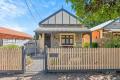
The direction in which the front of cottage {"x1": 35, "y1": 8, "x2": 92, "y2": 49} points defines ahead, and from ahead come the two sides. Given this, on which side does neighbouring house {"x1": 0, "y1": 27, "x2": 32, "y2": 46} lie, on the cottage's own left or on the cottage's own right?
on the cottage's own right

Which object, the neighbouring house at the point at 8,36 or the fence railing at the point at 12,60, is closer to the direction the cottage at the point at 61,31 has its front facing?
the fence railing

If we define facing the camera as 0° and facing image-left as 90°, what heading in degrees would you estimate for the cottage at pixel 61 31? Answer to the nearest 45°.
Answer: approximately 0°
